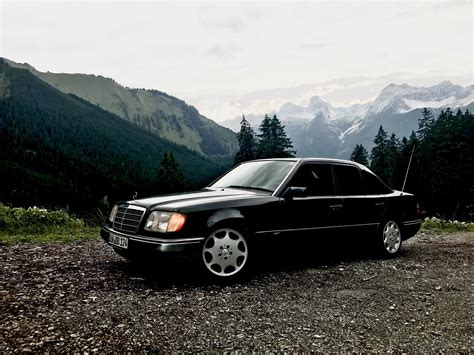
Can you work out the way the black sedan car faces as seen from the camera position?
facing the viewer and to the left of the viewer

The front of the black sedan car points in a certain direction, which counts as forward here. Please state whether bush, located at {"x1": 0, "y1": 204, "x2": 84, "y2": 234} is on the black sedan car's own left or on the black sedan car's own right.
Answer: on the black sedan car's own right

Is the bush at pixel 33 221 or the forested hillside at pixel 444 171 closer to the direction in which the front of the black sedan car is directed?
the bush

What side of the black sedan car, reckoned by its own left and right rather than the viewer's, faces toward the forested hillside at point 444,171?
back
